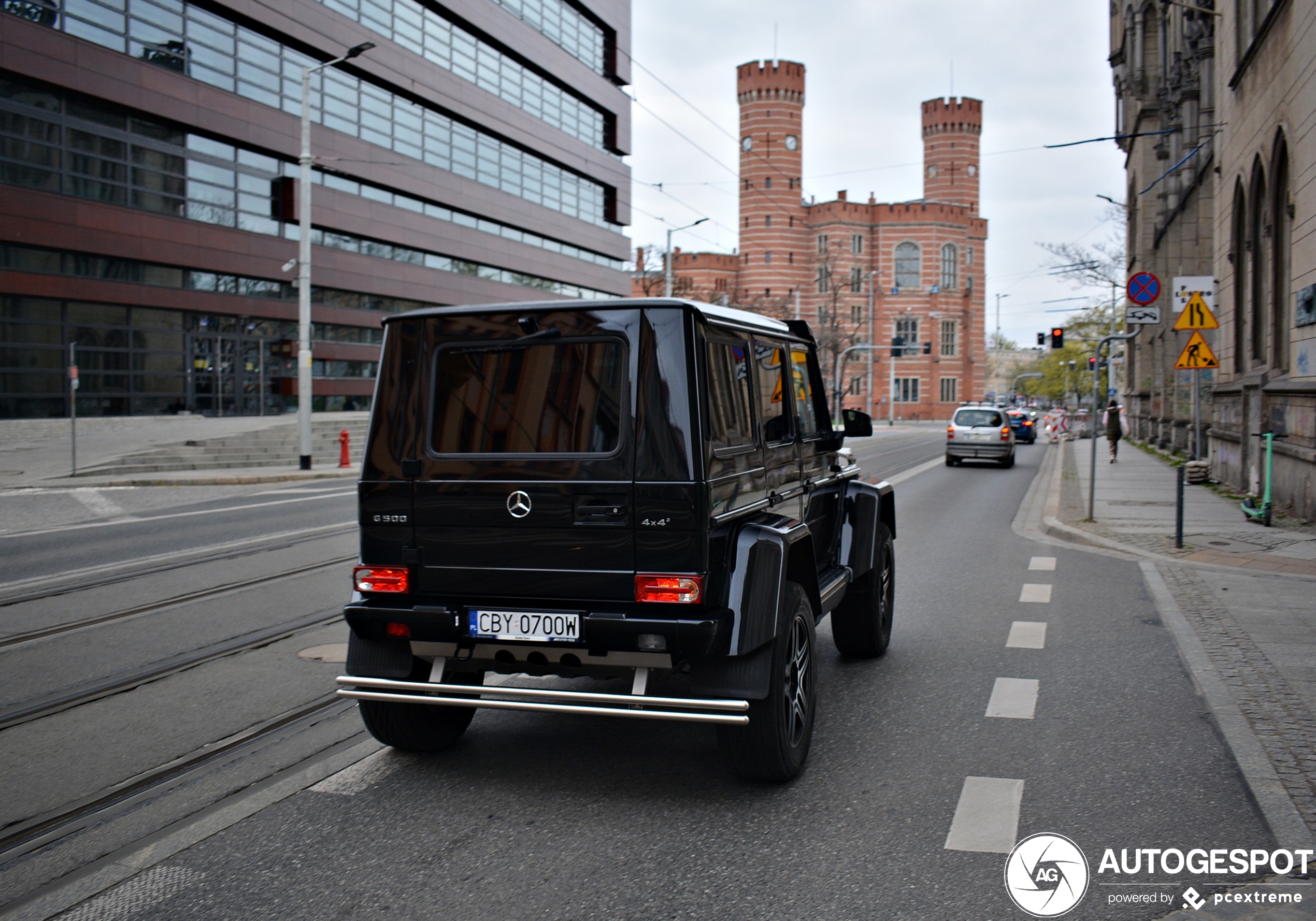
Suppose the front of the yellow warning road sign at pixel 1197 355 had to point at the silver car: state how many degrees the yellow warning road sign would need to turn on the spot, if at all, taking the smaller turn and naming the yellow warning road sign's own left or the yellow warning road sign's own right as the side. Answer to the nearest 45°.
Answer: approximately 180°

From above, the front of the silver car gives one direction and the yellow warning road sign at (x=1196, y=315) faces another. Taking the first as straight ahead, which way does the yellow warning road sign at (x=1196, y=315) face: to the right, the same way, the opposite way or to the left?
the opposite way

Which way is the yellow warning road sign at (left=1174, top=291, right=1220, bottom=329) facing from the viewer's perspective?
toward the camera

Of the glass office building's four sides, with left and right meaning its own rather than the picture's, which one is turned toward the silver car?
front

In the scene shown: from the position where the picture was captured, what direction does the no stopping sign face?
facing the viewer

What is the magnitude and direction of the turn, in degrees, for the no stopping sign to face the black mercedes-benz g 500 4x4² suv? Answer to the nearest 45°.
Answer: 0° — it already faces it

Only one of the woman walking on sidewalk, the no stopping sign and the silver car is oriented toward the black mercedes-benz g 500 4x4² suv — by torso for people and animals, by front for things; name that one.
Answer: the no stopping sign

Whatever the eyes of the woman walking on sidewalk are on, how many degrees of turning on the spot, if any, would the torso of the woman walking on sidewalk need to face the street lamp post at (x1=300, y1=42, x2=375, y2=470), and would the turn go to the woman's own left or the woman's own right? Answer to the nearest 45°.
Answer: approximately 135° to the woman's own left

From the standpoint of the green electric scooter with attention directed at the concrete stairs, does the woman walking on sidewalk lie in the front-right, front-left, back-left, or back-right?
front-right

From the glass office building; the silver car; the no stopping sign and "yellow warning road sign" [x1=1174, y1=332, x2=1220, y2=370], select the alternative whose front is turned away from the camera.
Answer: the silver car

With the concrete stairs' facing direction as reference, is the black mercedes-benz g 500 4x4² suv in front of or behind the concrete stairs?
in front

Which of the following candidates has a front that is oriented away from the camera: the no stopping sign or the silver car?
the silver car

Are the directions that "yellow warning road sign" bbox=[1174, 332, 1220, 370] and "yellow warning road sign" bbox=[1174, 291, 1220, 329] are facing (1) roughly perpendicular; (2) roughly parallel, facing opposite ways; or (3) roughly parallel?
roughly parallel
